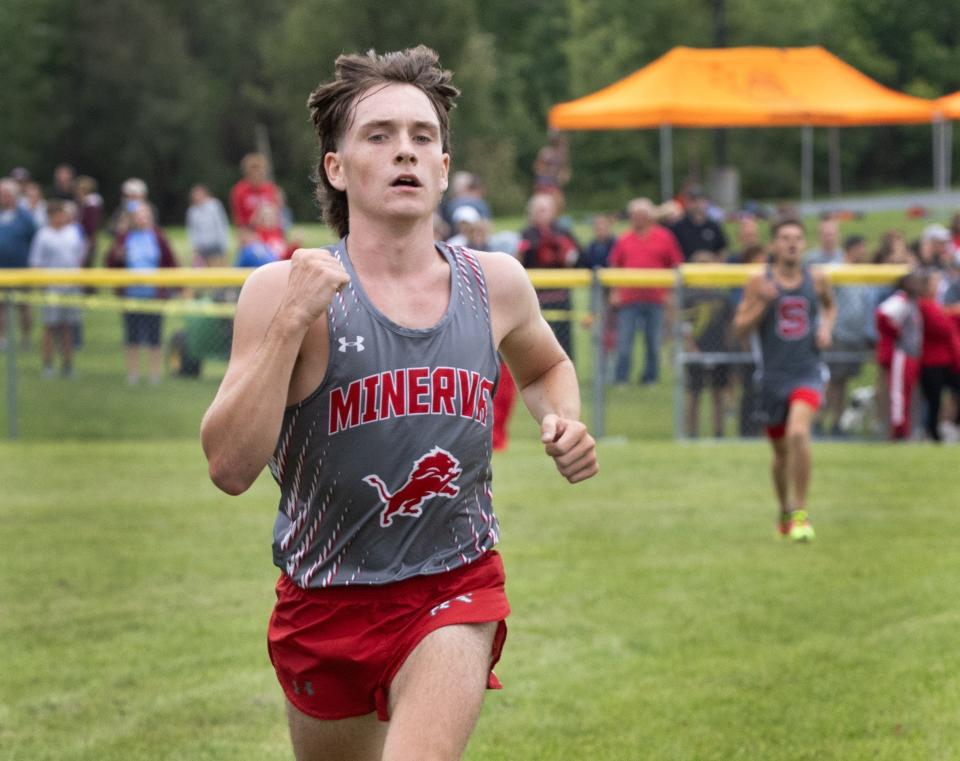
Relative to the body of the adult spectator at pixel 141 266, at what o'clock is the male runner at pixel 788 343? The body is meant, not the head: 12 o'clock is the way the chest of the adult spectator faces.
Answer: The male runner is roughly at 11 o'clock from the adult spectator.

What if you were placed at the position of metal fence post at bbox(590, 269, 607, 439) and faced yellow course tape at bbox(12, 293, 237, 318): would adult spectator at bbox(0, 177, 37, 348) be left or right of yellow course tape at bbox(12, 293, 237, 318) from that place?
right

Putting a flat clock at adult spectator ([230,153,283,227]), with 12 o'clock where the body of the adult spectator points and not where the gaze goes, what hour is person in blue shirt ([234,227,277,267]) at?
The person in blue shirt is roughly at 12 o'clock from the adult spectator.

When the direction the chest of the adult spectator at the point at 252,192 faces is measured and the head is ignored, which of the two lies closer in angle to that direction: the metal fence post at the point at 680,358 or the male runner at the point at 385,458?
the male runner

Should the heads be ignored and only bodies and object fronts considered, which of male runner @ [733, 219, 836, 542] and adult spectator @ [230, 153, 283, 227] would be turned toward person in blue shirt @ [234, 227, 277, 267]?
the adult spectator

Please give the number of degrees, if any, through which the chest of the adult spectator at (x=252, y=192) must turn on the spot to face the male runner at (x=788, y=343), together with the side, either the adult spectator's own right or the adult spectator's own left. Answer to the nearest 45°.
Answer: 0° — they already face them

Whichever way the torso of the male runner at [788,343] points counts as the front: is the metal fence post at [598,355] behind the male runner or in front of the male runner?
behind

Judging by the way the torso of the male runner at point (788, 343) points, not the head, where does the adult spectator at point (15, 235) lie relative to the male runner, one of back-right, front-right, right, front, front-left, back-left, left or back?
back-right

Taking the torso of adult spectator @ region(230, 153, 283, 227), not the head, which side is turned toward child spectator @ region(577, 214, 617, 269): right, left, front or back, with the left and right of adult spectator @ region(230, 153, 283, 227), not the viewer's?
left

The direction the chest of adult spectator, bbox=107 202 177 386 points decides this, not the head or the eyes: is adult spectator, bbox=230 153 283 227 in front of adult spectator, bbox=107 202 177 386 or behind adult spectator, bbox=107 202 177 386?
behind

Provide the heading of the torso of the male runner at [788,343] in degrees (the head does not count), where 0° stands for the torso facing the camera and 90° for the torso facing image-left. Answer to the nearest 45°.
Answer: approximately 0°

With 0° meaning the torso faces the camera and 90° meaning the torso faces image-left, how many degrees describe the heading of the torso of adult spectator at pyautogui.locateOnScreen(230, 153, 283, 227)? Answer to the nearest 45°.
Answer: approximately 0°
